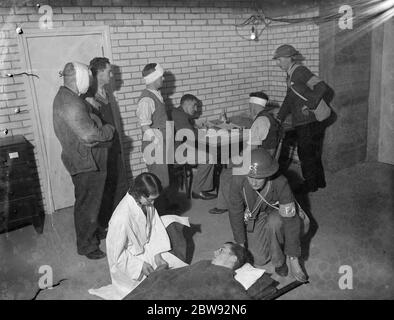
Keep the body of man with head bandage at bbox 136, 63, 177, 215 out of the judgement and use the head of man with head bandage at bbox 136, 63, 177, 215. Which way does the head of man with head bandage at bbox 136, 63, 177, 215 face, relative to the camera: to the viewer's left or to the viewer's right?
to the viewer's right

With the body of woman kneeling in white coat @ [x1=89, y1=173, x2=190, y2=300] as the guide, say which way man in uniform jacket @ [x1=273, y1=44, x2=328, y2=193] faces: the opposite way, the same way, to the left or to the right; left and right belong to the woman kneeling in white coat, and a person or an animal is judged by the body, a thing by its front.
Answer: the opposite way

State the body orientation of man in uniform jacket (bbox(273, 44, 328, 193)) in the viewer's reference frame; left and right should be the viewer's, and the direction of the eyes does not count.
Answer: facing to the left of the viewer

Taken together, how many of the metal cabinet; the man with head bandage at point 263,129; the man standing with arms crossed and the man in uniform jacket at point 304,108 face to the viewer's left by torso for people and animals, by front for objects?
2

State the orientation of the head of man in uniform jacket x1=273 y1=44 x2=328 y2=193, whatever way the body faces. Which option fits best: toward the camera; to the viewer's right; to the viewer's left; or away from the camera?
to the viewer's left

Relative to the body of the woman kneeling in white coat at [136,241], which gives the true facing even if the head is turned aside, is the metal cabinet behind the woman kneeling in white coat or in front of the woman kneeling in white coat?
behind

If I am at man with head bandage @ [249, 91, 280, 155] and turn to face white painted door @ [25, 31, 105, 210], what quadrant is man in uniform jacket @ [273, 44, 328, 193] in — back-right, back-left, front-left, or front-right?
back-right

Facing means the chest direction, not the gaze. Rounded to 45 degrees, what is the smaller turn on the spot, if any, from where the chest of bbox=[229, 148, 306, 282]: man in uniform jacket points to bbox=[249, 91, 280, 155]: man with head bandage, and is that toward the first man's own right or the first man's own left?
approximately 180°

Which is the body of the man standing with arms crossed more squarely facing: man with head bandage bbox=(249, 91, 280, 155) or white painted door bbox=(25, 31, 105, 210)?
the man with head bandage
